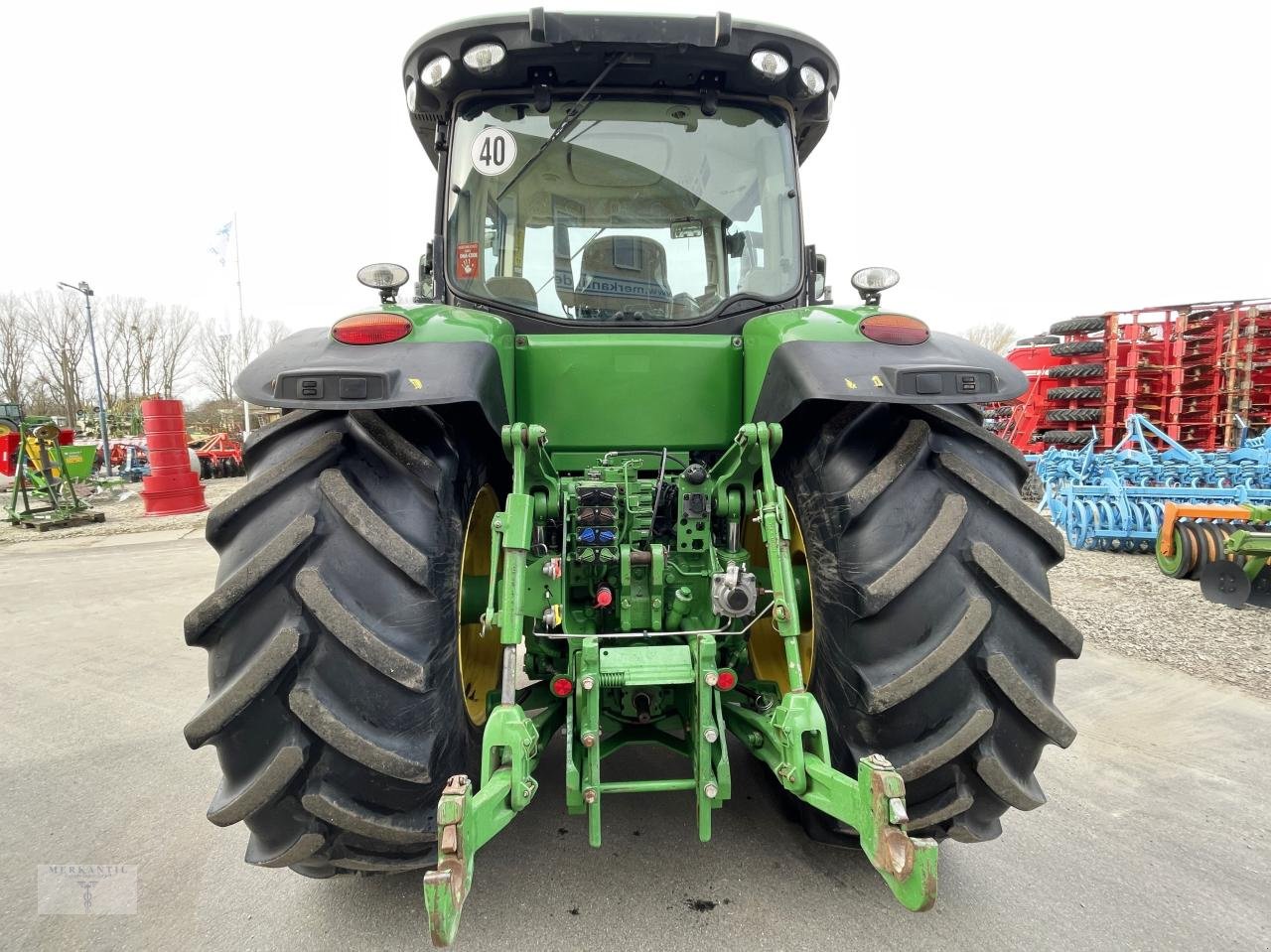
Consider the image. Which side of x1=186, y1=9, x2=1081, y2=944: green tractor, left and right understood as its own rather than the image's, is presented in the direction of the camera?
back

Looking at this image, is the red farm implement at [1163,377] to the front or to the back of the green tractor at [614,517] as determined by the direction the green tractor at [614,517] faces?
to the front

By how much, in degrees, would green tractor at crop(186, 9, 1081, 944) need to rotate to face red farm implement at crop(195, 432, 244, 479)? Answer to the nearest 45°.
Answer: approximately 45° to its left

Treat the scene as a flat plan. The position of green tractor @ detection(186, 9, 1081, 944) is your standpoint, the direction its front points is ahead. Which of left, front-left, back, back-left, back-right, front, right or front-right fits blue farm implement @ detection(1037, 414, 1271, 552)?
front-right
